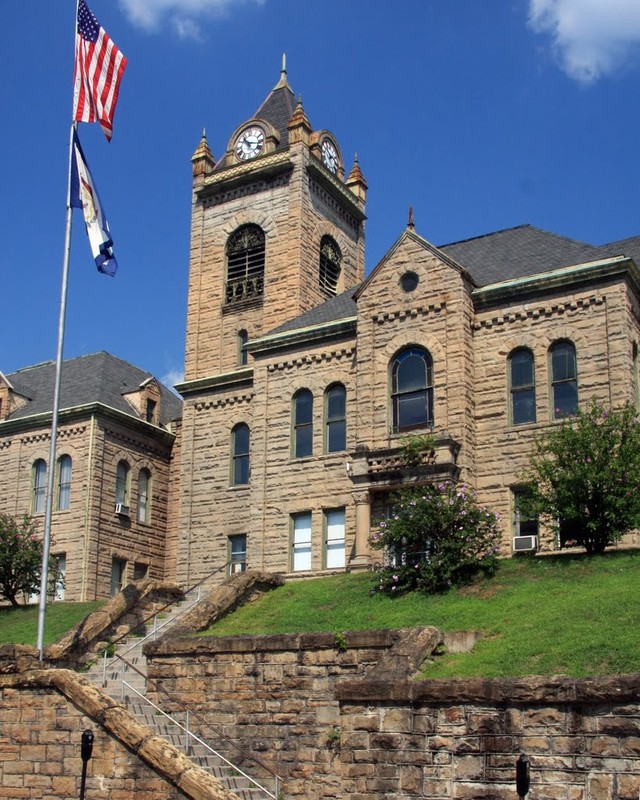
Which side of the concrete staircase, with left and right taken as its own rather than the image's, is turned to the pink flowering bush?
left

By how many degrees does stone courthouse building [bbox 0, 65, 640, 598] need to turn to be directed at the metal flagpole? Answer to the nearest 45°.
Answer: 0° — it already faces it

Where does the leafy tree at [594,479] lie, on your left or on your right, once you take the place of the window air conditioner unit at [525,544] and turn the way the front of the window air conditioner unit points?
on your left

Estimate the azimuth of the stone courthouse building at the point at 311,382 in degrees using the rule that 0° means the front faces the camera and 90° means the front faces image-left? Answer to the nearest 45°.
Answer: approximately 45°

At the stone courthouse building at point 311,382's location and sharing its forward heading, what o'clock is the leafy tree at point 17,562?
The leafy tree is roughly at 2 o'clock from the stone courthouse building.

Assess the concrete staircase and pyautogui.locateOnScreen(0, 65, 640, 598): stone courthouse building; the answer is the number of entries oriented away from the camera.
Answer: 0

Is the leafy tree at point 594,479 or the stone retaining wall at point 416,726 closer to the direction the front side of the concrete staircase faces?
the stone retaining wall

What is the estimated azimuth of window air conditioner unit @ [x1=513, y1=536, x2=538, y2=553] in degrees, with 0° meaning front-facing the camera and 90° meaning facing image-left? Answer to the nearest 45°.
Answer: approximately 45°

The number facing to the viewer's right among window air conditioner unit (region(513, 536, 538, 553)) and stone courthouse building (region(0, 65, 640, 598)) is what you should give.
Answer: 0
